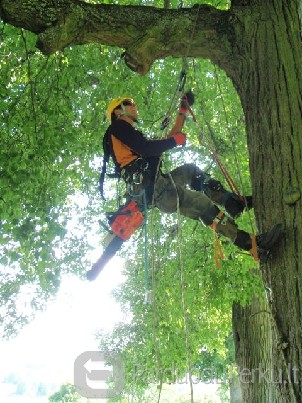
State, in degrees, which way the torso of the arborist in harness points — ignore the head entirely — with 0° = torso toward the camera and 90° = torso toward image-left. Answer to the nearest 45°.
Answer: approximately 270°
